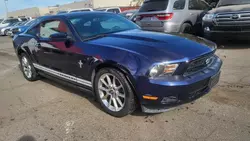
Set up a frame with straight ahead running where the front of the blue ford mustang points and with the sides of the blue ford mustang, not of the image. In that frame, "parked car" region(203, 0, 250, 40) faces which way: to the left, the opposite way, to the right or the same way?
to the right

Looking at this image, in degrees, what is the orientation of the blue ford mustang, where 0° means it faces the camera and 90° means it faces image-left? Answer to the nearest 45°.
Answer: approximately 315°

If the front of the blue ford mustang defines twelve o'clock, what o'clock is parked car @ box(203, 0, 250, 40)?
The parked car is roughly at 9 o'clock from the blue ford mustang.

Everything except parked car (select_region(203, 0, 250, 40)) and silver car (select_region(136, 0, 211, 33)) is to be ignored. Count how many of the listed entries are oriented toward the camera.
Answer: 1

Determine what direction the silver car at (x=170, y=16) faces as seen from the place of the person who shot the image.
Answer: facing away from the viewer and to the right of the viewer

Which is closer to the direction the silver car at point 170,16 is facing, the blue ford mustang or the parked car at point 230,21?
the parked car

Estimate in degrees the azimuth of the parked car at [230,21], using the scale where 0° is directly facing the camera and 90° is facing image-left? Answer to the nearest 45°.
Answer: approximately 0°

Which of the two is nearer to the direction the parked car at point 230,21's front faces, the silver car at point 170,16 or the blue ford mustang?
the blue ford mustang

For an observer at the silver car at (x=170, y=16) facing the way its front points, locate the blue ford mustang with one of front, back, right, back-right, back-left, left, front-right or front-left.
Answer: back-right

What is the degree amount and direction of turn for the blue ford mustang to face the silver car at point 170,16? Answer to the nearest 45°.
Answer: approximately 135° to its left
